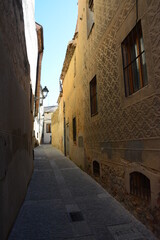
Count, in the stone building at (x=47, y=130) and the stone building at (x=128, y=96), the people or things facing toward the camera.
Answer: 1

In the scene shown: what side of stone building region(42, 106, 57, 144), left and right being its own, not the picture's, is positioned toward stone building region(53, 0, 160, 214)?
front

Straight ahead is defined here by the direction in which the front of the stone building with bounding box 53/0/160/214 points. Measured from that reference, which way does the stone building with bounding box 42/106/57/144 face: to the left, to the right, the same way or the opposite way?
to the left

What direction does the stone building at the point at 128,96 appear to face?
to the viewer's left

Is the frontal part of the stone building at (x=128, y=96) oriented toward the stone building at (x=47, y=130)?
no

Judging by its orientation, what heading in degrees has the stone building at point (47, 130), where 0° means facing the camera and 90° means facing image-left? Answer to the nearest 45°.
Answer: approximately 0°
